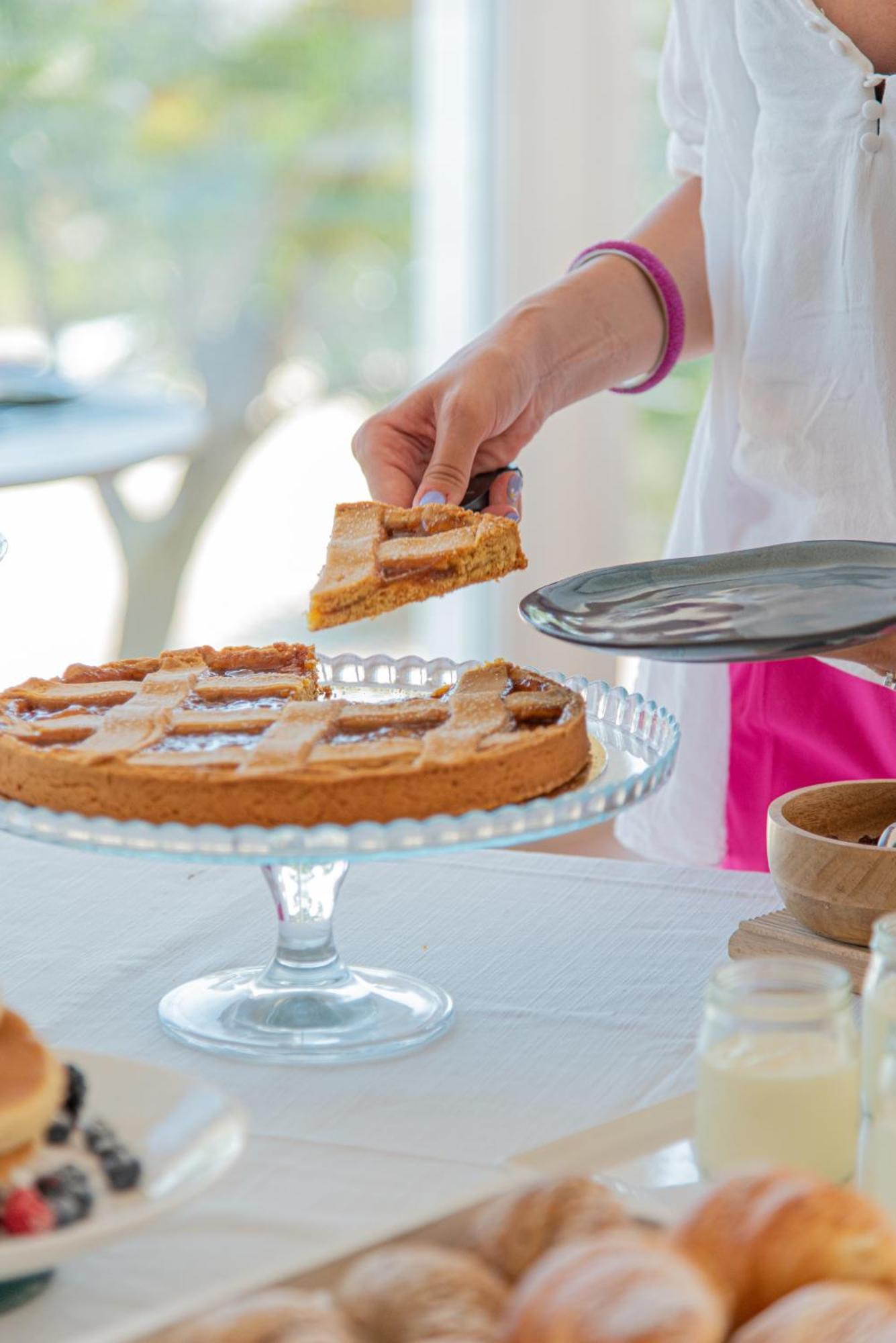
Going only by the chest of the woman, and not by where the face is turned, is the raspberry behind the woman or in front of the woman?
in front

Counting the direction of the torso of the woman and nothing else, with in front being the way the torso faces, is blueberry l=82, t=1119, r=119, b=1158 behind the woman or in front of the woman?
in front

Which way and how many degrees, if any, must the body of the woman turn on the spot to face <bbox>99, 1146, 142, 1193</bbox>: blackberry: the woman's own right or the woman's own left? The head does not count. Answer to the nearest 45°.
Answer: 0° — they already face it

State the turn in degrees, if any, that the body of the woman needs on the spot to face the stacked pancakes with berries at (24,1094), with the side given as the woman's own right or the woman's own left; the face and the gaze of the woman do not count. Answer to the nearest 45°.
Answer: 0° — they already face it

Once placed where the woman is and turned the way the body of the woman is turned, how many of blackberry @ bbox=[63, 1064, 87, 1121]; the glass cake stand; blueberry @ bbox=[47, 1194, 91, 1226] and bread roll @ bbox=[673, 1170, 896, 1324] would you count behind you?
0

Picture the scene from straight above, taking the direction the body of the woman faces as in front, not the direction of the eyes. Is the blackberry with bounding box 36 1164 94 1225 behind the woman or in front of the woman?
in front

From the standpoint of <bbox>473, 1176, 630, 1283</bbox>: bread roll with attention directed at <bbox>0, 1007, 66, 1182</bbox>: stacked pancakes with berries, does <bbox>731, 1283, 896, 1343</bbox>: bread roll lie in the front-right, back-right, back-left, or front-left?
back-left

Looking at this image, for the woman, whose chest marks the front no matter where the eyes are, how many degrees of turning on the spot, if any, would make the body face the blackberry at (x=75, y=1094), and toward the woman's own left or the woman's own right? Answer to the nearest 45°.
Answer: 0° — they already face it
